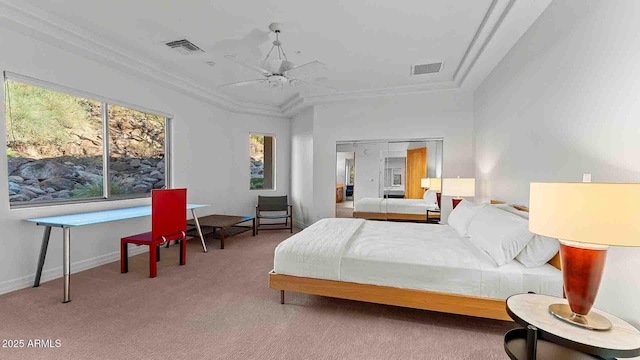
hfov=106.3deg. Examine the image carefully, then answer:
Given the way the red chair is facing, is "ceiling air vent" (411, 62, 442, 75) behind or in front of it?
behind

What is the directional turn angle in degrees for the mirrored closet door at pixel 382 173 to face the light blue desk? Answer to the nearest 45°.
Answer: approximately 45° to its right

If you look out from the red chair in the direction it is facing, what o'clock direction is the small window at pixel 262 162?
The small window is roughly at 3 o'clock from the red chair.

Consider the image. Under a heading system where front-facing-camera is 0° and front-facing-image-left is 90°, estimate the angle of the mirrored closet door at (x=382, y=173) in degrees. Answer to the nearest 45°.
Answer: approximately 0°

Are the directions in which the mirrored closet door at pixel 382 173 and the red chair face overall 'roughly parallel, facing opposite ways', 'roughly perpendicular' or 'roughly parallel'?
roughly perpendicular

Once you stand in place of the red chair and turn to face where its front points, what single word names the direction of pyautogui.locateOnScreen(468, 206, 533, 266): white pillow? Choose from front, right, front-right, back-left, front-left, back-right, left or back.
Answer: back

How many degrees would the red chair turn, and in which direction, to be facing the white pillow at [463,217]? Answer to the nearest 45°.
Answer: approximately 180°

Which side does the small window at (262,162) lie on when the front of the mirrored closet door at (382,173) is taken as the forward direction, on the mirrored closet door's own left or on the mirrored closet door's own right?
on the mirrored closet door's own right

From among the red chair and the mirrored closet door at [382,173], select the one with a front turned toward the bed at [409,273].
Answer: the mirrored closet door

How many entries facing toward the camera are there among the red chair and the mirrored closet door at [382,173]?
1

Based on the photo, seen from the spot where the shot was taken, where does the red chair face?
facing away from the viewer and to the left of the viewer

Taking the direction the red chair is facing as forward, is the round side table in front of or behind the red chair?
behind

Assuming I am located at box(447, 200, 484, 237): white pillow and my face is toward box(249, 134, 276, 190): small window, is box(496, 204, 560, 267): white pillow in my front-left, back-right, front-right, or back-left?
back-left
